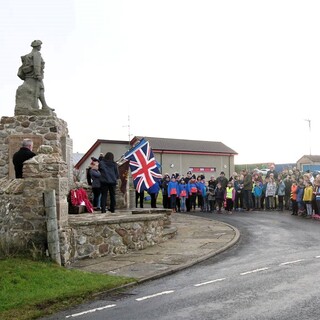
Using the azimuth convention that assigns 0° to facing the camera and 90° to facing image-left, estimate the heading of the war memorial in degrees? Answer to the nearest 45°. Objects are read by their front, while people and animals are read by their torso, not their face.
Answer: approximately 270°

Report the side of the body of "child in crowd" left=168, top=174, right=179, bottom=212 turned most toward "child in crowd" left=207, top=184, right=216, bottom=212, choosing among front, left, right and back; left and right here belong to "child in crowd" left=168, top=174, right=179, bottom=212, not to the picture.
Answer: left

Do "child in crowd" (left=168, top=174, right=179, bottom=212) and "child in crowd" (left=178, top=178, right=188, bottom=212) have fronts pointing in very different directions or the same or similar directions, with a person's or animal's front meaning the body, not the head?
same or similar directions

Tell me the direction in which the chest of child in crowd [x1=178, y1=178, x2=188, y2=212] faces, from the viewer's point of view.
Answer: toward the camera

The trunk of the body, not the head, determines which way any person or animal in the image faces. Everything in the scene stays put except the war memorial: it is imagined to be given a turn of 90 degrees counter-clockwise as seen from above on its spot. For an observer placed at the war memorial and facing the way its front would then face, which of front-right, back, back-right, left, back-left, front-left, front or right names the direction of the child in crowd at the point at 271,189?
front-right

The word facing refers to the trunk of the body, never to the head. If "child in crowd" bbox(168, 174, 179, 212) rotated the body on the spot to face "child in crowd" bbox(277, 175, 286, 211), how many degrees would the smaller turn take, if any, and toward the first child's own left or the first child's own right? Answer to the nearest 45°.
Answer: approximately 90° to the first child's own left

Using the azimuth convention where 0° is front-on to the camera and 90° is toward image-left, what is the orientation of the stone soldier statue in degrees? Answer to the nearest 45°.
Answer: approximately 270°

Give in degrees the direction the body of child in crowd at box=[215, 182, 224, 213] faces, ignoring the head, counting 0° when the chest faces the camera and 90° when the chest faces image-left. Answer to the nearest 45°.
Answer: approximately 0°

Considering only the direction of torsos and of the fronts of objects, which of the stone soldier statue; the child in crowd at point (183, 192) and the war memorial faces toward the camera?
the child in crowd

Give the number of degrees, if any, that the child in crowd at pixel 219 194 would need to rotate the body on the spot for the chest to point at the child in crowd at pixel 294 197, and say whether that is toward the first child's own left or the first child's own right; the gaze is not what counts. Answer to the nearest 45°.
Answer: approximately 45° to the first child's own left

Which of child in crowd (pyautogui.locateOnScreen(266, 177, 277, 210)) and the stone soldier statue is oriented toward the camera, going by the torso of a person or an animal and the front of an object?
the child in crowd

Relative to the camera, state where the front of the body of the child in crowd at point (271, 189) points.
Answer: toward the camera
